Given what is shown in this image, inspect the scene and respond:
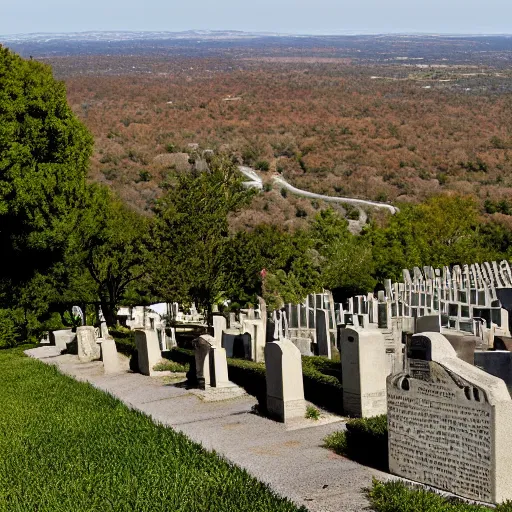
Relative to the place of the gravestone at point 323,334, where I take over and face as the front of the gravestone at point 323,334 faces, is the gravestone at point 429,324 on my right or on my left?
on my left

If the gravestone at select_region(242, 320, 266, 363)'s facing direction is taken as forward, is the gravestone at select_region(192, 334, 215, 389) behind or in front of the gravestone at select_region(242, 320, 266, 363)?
in front

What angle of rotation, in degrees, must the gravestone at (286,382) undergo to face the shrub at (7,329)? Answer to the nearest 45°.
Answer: approximately 90° to its right

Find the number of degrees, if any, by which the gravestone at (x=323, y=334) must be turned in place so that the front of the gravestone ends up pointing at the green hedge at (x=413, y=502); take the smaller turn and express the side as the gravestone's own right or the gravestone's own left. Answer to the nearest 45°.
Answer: approximately 45° to the gravestone's own left

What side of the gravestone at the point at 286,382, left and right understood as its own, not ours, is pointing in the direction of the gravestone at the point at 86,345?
right

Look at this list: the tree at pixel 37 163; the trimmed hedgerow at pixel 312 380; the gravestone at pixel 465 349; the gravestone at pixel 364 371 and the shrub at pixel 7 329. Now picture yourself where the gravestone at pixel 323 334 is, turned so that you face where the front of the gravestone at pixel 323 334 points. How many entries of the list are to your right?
2

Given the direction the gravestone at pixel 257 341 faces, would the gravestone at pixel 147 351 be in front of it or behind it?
in front

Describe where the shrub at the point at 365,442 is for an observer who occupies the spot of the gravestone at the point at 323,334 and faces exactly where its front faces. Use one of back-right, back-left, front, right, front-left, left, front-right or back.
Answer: front-left

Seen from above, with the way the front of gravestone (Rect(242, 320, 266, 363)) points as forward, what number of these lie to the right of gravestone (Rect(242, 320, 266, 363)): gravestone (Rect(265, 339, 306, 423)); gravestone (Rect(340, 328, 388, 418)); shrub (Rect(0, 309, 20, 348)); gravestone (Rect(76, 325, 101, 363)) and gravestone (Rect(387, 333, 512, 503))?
2

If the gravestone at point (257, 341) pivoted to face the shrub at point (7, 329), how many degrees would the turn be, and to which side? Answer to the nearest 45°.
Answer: approximately 90° to its right

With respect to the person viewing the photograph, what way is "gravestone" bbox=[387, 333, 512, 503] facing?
facing the viewer and to the left of the viewer

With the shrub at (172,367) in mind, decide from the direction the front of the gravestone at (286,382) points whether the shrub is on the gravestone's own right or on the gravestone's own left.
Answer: on the gravestone's own right

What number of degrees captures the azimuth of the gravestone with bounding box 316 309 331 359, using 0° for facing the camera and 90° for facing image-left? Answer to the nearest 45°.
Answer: approximately 45°
